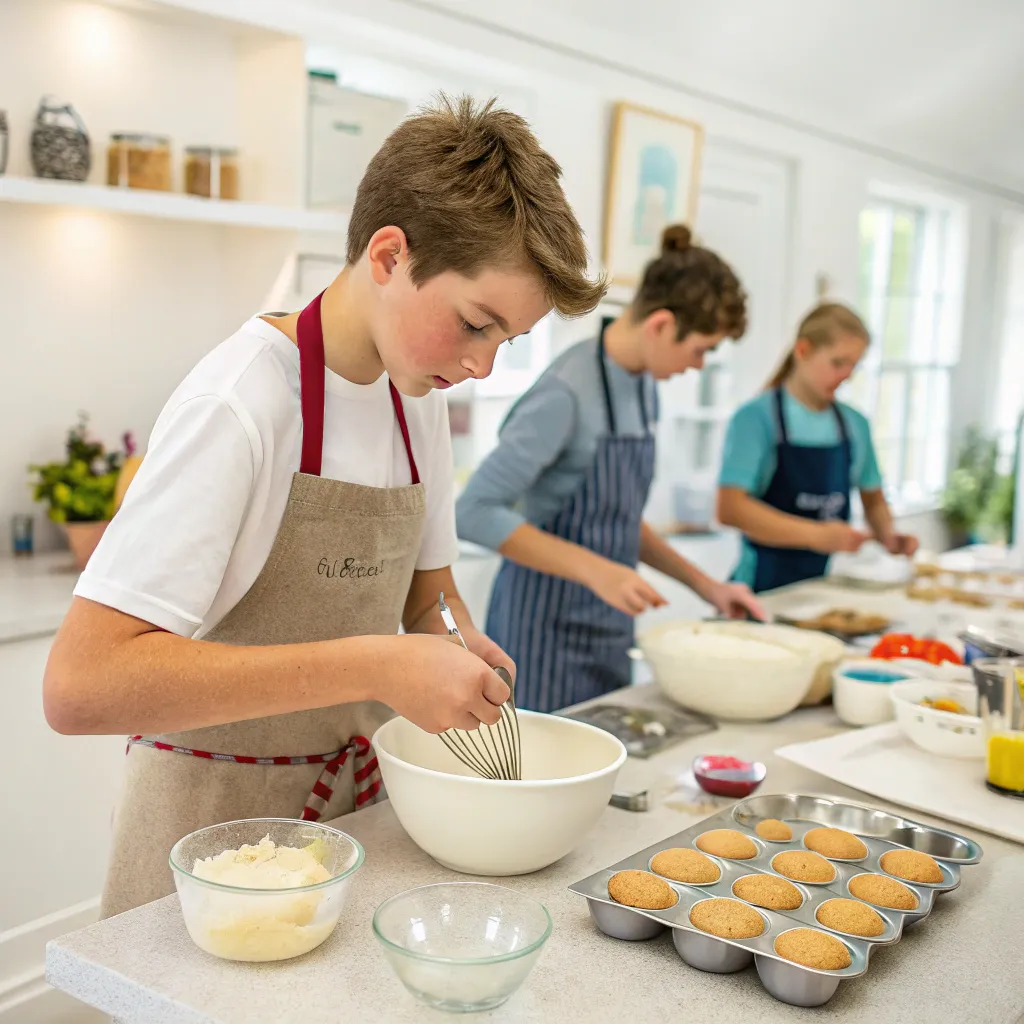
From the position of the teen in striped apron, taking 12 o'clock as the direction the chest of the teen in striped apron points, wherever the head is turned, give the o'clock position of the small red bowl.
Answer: The small red bowl is roughly at 1 o'clock from the teen in striped apron.

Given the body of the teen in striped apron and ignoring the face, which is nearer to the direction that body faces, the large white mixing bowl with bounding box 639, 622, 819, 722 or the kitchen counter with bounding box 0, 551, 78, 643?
the large white mixing bowl

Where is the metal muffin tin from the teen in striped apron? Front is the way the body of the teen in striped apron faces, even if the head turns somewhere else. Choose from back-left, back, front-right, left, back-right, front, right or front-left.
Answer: front-right

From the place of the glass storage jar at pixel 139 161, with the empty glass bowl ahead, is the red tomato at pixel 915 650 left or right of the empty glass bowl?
left

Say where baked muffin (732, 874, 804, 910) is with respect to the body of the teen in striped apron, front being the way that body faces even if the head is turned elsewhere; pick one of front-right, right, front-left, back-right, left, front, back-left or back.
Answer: front-right

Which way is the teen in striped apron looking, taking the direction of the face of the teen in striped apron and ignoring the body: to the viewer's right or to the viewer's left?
to the viewer's right

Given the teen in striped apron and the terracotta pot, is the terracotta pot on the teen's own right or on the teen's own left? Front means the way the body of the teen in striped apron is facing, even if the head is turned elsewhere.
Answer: on the teen's own right

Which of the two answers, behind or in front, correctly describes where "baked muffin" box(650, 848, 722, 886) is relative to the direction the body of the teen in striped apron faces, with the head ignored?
in front

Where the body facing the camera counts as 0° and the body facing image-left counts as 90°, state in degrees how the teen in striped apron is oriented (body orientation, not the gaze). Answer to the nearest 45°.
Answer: approximately 315°

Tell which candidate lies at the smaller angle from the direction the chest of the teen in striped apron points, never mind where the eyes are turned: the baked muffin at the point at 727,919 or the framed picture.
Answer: the baked muffin

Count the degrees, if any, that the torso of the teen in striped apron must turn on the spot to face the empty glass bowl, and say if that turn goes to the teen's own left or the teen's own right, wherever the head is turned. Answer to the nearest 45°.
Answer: approximately 45° to the teen's own right

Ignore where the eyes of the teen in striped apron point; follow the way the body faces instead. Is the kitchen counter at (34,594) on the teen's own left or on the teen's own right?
on the teen's own right

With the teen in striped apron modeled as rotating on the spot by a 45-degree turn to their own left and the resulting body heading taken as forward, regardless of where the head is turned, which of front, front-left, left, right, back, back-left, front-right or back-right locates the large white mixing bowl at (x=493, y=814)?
right

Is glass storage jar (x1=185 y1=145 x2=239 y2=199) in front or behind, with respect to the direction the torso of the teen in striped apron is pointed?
behind

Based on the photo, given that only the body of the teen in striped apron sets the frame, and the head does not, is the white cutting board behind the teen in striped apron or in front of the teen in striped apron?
in front
